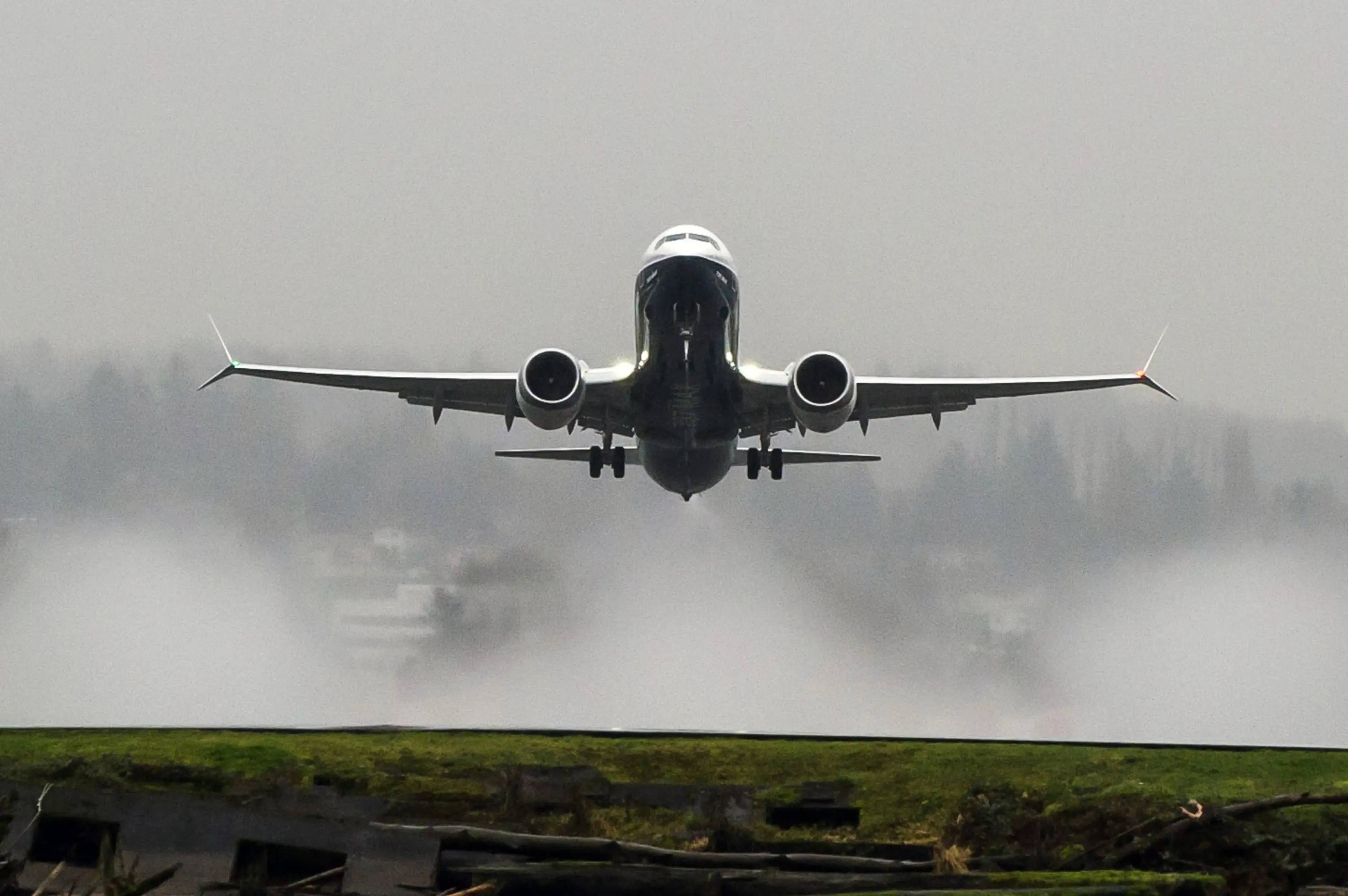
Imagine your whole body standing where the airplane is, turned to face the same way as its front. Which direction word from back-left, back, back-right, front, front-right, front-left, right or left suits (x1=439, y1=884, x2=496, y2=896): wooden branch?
front

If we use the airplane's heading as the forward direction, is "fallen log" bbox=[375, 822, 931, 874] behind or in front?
in front

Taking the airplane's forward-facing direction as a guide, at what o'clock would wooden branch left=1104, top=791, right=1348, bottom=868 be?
The wooden branch is roughly at 11 o'clock from the airplane.

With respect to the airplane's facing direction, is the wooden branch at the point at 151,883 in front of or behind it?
in front

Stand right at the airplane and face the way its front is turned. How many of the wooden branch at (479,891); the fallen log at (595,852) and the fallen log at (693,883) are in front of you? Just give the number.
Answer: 3

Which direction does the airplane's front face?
toward the camera

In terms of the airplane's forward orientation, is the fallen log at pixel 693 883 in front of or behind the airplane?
in front

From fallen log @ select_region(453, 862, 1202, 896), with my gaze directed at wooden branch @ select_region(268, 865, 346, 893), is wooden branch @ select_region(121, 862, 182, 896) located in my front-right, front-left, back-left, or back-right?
front-left
